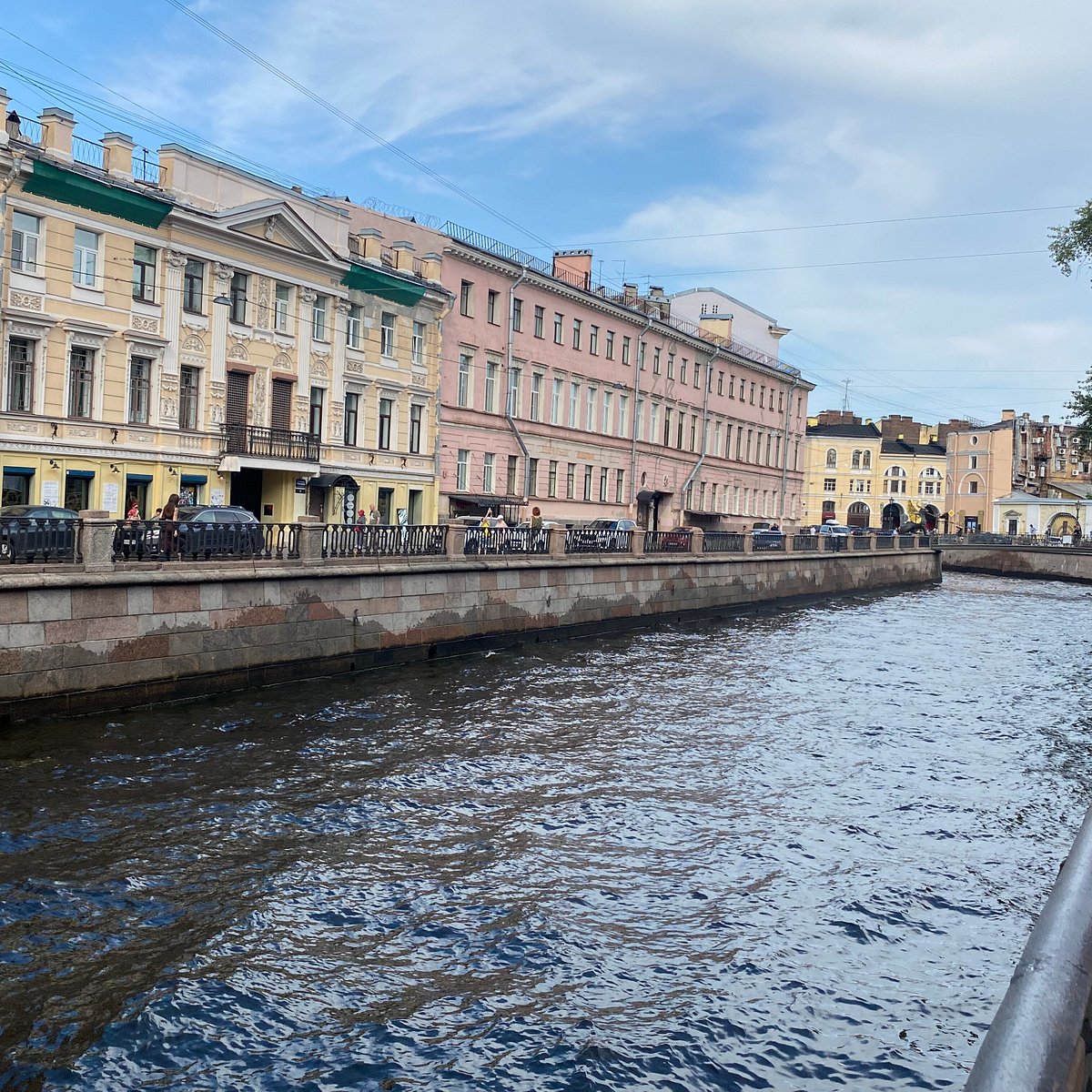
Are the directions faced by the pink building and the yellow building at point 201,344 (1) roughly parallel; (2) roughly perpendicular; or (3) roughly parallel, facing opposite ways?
roughly parallel

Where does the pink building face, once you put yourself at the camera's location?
facing the viewer and to the right of the viewer

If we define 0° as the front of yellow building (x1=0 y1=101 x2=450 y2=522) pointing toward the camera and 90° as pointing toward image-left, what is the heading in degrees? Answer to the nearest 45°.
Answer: approximately 315°

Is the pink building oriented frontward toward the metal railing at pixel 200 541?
no

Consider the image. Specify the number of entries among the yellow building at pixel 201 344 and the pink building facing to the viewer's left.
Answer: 0

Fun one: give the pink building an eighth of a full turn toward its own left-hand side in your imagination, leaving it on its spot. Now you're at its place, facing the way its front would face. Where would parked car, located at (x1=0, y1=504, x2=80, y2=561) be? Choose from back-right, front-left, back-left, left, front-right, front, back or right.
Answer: right

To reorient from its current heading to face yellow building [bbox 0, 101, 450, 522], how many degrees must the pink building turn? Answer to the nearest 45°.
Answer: approximately 90° to its right

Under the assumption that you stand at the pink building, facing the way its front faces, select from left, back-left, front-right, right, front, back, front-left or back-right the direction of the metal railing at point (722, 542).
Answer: front

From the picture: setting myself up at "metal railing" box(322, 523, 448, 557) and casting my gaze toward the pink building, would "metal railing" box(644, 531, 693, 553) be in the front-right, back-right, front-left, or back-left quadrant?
front-right

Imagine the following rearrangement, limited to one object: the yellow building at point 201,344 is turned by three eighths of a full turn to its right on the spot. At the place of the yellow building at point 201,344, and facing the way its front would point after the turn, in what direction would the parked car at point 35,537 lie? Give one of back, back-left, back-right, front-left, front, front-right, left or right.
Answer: left

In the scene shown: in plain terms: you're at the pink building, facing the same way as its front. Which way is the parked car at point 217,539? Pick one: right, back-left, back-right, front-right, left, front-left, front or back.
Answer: front-right

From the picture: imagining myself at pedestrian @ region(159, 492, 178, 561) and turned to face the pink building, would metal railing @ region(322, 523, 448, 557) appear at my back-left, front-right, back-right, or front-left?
front-right
